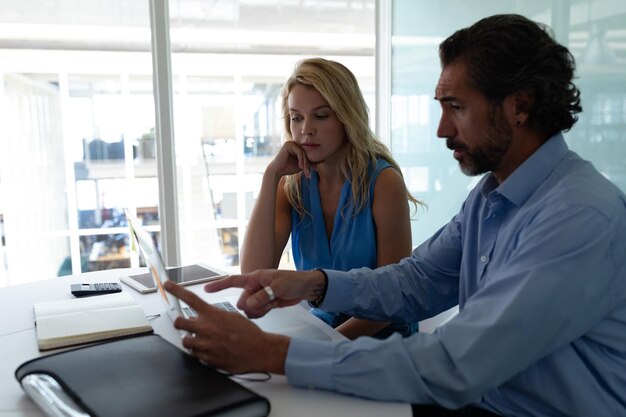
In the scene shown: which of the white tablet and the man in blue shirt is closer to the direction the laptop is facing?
the man in blue shirt

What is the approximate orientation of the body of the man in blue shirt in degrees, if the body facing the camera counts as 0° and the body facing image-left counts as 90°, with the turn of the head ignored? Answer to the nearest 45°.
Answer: approximately 90°

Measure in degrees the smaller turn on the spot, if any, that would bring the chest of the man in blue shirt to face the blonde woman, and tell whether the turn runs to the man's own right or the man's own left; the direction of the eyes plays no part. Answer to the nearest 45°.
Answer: approximately 45° to the man's own right

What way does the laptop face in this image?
to the viewer's right

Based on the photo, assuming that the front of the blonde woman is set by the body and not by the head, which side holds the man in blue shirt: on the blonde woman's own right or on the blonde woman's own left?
on the blonde woman's own left

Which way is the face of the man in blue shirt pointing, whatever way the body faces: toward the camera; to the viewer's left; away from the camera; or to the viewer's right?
to the viewer's left
